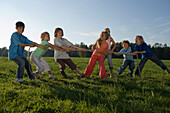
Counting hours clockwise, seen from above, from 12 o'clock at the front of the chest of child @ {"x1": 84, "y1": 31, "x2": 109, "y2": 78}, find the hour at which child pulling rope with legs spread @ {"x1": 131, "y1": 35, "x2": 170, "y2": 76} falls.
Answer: The child pulling rope with legs spread is roughly at 7 o'clock from the child.

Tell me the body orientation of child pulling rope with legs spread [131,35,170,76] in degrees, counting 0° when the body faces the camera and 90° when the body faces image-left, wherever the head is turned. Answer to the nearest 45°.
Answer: approximately 90°

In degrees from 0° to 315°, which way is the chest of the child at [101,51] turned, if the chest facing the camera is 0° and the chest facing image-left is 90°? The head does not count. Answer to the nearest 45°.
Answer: approximately 45°
